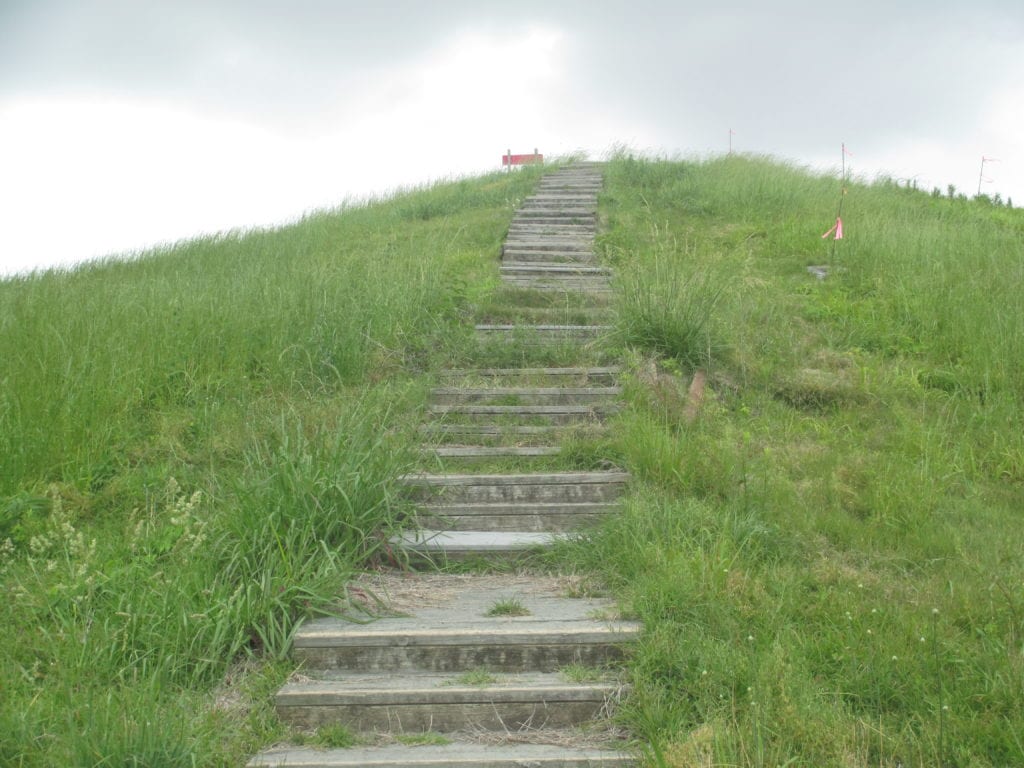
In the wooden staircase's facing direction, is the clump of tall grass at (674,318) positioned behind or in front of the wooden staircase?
behind

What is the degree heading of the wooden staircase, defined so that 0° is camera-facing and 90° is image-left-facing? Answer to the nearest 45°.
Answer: approximately 0°
